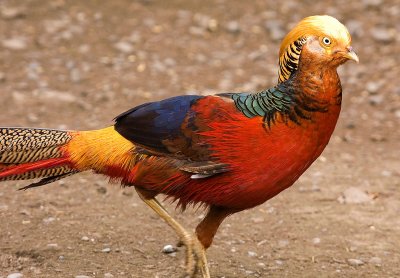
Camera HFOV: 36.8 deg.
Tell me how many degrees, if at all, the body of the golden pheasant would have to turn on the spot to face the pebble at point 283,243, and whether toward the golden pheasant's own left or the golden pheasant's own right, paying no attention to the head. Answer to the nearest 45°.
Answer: approximately 45° to the golden pheasant's own left

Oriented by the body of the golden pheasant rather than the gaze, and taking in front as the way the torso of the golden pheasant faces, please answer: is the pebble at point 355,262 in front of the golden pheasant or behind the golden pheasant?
in front

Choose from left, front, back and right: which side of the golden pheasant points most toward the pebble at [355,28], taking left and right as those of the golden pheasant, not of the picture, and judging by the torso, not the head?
left

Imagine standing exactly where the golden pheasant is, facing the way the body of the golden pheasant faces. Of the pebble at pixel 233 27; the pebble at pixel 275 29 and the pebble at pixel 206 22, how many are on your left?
3

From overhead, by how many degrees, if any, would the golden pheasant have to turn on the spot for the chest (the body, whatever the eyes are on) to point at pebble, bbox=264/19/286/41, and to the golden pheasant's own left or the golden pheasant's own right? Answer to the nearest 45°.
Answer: approximately 90° to the golden pheasant's own left

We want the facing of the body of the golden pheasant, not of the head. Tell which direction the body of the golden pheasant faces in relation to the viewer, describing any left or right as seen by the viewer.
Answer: facing to the right of the viewer

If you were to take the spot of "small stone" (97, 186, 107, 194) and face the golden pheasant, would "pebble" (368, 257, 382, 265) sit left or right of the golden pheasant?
left
